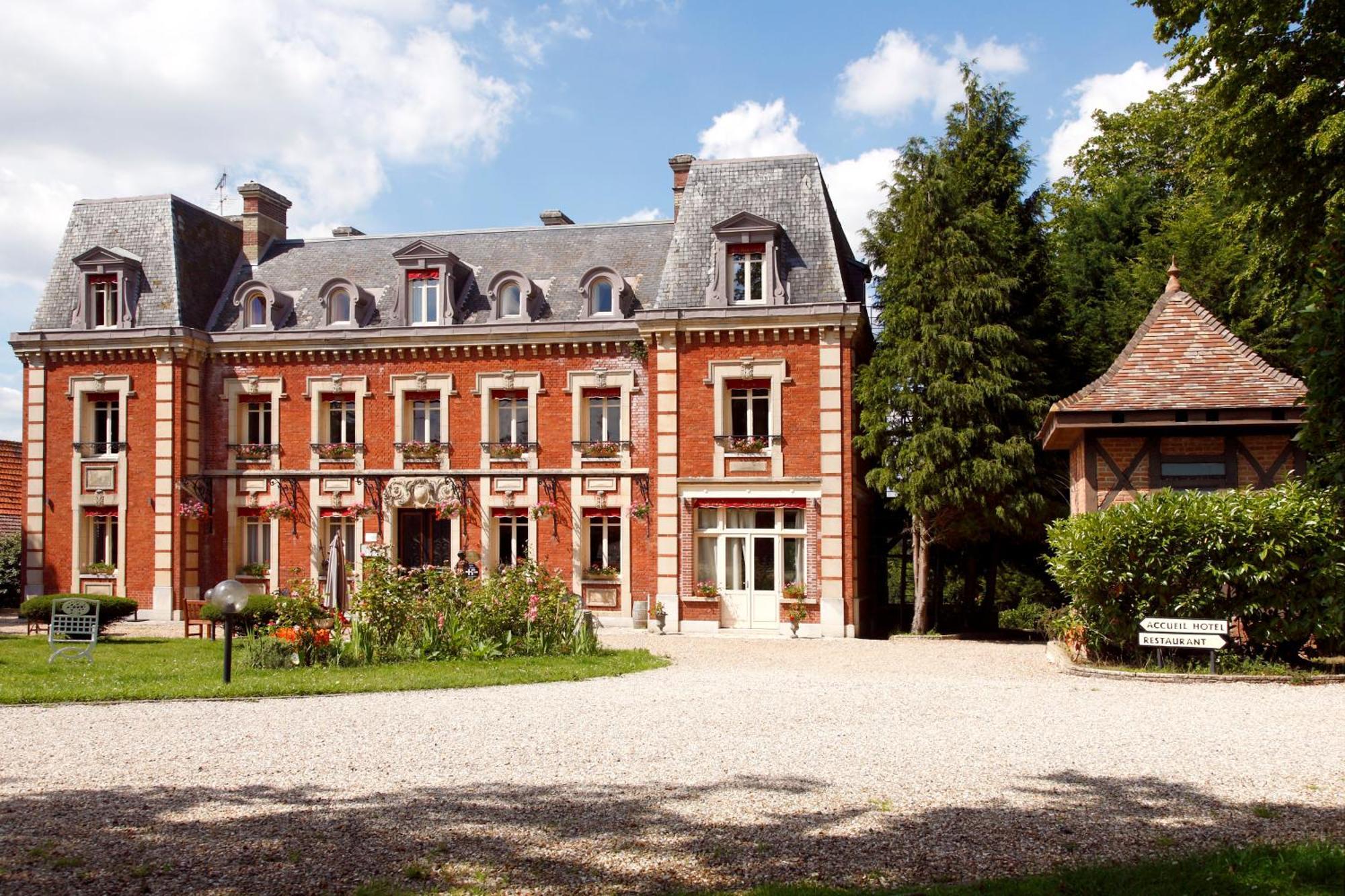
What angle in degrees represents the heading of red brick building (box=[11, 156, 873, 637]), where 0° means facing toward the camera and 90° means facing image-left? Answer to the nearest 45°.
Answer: approximately 0°

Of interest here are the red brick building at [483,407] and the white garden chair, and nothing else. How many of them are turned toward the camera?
2

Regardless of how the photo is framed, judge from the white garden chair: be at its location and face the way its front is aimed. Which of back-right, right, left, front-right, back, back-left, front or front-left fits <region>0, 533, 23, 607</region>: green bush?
back

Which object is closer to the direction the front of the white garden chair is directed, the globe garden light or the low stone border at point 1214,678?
the globe garden light

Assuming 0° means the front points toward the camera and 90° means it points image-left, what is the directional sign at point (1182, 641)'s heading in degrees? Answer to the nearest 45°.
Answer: approximately 0°

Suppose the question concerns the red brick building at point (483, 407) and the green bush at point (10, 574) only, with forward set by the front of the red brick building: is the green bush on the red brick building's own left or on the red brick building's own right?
on the red brick building's own right
